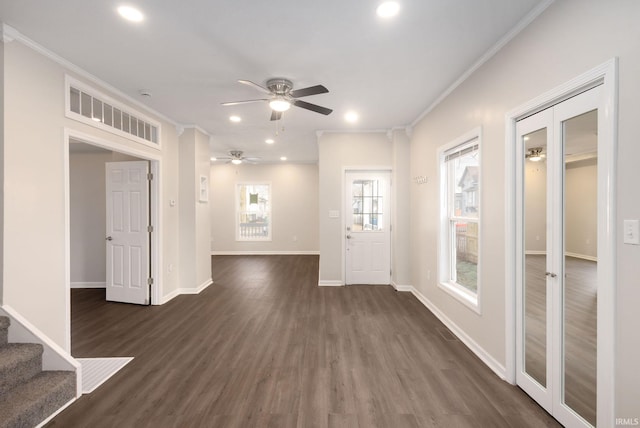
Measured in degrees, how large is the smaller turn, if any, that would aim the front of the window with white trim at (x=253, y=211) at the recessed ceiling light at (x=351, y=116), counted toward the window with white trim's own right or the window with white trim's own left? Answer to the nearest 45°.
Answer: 0° — it already faces it

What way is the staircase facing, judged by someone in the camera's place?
facing the viewer and to the right of the viewer

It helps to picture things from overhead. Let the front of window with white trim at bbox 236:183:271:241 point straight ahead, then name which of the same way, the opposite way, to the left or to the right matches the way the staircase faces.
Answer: to the left

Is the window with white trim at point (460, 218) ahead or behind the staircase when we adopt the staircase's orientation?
ahead

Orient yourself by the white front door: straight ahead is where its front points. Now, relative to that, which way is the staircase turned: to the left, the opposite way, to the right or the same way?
to the left

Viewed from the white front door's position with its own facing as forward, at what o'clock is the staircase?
The staircase is roughly at 1 o'clock from the white front door.

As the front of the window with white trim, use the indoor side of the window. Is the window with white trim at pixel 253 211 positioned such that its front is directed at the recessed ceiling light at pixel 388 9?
yes

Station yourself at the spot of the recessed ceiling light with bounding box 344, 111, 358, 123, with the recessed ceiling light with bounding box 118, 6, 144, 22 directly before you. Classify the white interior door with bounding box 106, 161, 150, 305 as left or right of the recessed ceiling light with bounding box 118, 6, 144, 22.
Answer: right

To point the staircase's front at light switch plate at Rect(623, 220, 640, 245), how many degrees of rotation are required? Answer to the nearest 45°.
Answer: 0° — it already faces it

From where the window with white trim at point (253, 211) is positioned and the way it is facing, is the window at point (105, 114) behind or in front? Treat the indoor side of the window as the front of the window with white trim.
in front

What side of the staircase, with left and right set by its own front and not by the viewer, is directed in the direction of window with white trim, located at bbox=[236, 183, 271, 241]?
left

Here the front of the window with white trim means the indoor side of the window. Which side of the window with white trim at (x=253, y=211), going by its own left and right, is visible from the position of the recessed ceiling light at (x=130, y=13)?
front

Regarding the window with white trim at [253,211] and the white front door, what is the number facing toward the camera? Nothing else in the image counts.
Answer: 2

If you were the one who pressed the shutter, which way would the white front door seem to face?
facing the viewer
